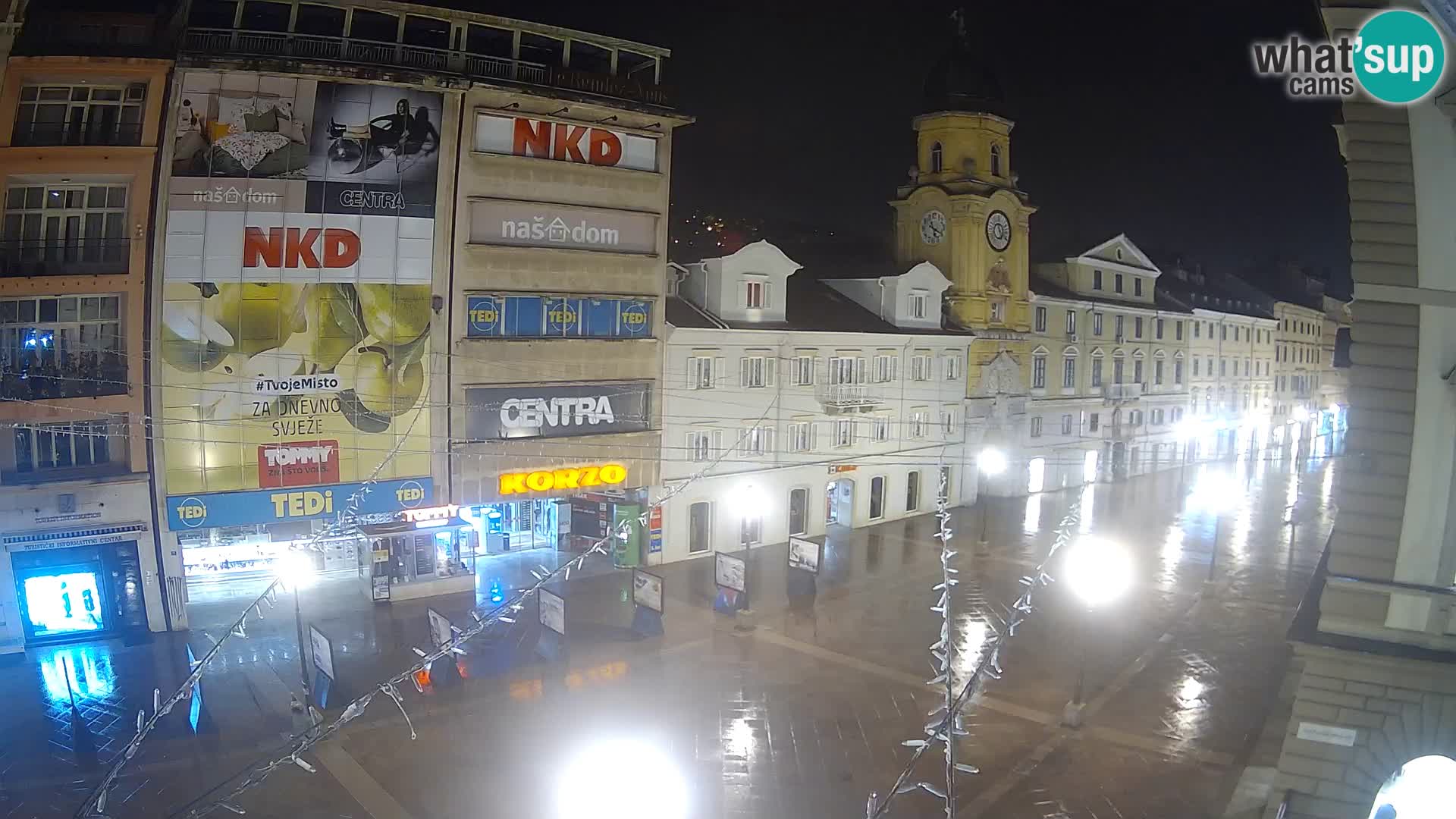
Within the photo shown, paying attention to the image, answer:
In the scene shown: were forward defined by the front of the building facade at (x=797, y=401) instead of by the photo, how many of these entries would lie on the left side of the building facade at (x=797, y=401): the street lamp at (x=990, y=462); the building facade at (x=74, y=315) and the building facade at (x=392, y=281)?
1

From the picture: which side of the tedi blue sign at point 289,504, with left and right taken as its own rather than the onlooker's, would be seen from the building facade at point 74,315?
right

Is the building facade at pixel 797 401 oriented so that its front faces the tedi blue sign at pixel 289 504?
no

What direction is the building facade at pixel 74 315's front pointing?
toward the camera

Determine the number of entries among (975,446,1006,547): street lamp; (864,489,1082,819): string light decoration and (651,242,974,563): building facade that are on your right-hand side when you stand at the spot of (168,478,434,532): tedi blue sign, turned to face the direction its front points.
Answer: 0

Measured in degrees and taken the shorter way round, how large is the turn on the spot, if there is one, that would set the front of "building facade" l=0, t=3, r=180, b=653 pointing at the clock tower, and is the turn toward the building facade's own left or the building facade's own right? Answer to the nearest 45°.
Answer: approximately 90° to the building facade's own left

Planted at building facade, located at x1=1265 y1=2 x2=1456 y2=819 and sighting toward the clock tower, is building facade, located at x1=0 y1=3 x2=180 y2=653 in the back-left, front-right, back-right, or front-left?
front-left

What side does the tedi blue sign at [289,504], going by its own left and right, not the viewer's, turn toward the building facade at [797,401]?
left

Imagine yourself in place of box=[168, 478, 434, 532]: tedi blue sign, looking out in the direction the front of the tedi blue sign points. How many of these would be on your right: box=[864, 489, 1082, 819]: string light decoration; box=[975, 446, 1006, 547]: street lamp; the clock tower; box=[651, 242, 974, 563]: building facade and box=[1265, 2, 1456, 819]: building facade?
0

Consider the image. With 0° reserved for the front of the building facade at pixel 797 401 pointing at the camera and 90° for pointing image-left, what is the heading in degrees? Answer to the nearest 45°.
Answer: approximately 315°

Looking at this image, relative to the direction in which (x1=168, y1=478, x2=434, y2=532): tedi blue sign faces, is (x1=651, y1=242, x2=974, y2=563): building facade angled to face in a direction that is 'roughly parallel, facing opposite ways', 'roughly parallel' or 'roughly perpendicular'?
roughly parallel

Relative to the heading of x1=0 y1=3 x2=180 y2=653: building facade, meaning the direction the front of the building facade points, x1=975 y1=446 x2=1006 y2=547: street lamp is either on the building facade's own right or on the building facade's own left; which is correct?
on the building facade's own left

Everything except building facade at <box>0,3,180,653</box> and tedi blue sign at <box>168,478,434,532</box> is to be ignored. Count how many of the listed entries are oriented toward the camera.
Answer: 2
